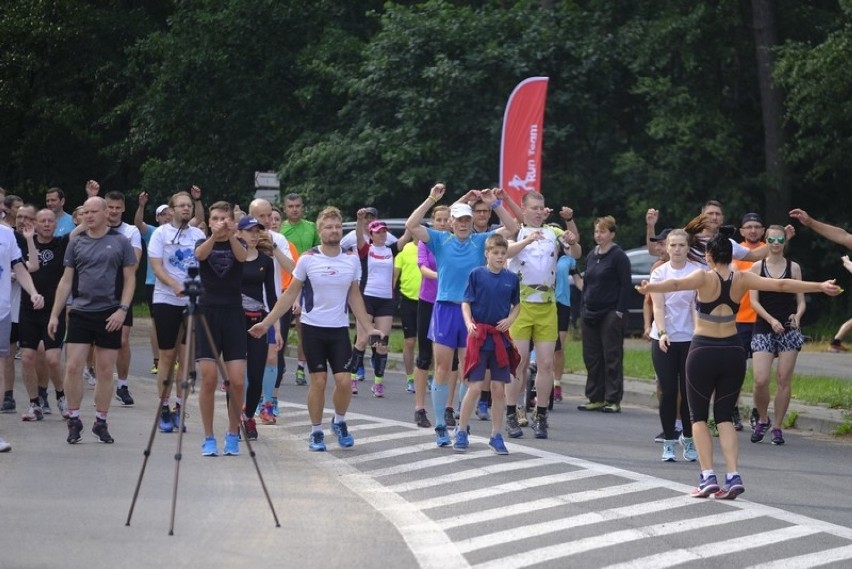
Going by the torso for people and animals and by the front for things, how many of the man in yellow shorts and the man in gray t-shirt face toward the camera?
2

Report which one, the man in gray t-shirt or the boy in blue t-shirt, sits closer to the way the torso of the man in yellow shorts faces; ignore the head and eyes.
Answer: the boy in blue t-shirt

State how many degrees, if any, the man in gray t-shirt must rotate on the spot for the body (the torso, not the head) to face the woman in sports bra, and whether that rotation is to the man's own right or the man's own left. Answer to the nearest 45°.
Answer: approximately 45° to the man's own left

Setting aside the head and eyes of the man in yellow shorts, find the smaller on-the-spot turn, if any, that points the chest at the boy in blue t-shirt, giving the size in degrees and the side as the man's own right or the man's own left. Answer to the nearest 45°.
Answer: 0° — they already face them

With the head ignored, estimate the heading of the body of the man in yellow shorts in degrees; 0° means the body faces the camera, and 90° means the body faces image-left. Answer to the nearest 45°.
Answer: approximately 0°

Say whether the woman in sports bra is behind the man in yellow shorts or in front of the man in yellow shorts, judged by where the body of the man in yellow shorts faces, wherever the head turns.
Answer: in front

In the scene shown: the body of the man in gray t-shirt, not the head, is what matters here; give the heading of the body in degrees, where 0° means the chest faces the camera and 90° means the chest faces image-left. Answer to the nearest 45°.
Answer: approximately 0°

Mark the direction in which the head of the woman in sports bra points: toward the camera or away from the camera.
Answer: away from the camera

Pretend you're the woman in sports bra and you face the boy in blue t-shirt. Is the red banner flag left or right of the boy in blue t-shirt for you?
right

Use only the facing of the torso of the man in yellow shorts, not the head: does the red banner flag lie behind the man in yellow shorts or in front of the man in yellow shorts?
behind
